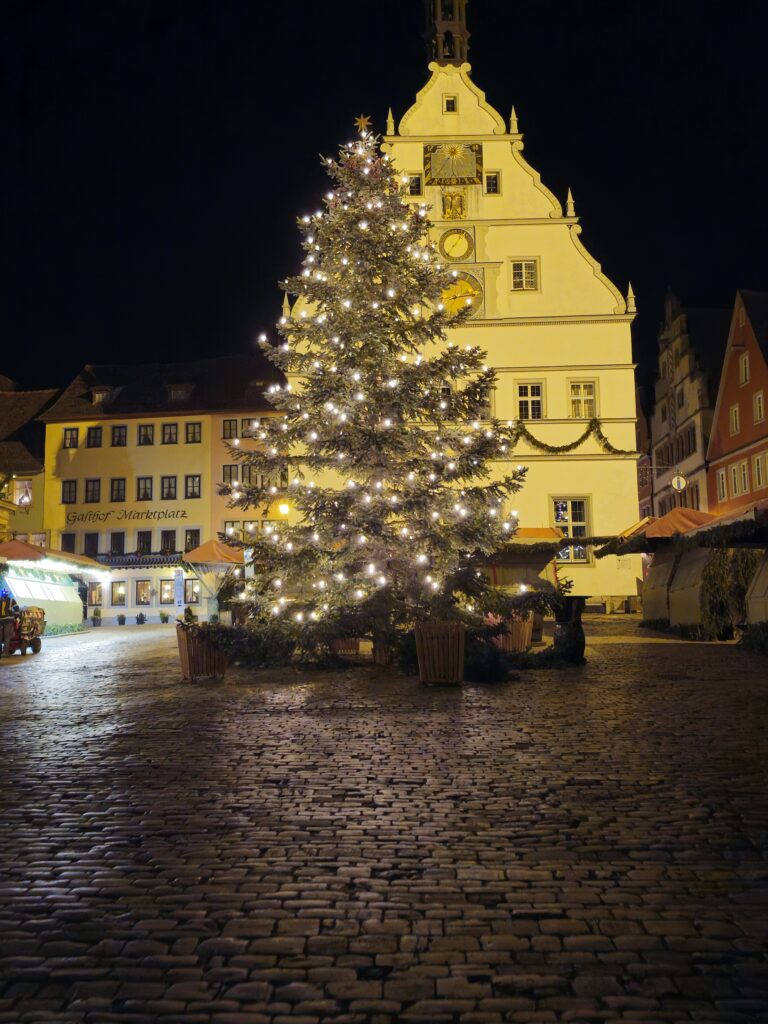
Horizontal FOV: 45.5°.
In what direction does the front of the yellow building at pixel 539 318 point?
toward the camera

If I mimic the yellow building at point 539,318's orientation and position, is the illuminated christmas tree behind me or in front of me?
in front

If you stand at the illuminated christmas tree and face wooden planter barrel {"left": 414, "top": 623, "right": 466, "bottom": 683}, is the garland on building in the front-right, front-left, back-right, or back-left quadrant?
back-left

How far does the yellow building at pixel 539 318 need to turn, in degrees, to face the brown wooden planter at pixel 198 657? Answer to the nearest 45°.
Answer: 0° — it already faces it

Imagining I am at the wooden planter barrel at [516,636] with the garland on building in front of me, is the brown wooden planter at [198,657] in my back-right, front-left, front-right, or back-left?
back-left

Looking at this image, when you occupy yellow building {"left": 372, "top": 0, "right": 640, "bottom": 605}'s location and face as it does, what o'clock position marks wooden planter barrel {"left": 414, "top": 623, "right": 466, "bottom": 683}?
The wooden planter barrel is roughly at 12 o'clock from the yellow building.
